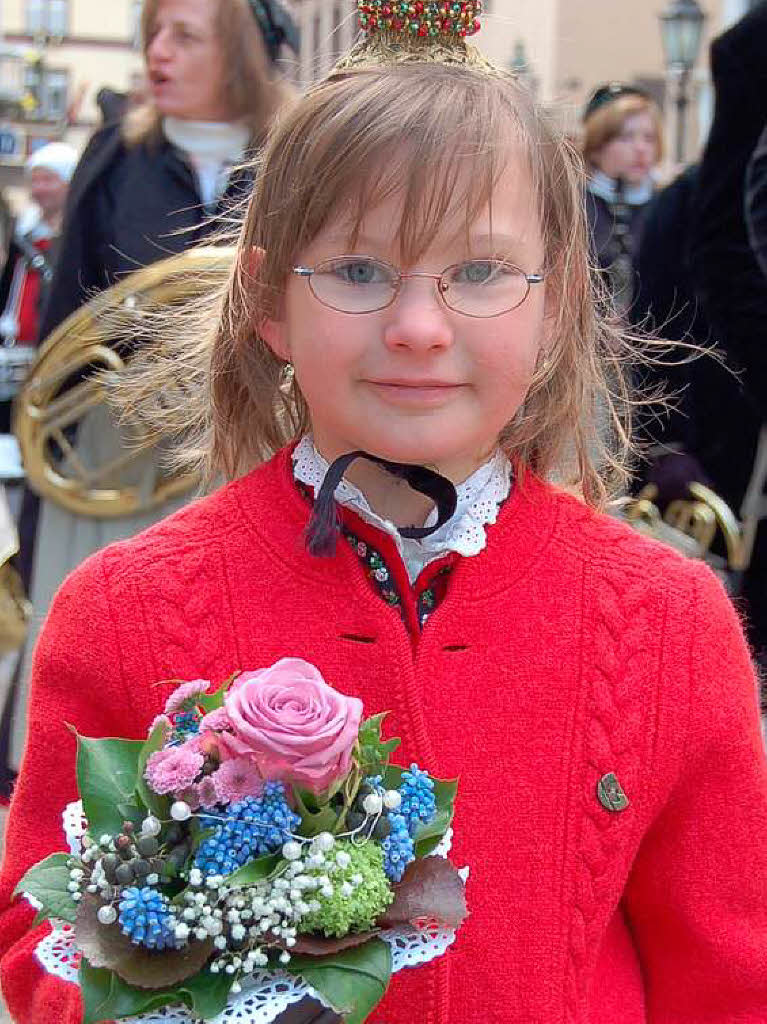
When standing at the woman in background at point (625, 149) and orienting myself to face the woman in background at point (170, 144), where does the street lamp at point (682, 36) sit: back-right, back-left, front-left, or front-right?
back-right

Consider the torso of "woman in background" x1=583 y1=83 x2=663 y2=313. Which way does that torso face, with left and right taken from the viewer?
facing the viewer

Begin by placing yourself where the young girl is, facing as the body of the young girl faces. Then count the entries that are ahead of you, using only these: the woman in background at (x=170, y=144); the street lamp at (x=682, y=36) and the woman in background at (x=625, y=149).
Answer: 0

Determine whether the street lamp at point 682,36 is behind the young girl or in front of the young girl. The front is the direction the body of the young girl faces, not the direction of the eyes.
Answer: behind

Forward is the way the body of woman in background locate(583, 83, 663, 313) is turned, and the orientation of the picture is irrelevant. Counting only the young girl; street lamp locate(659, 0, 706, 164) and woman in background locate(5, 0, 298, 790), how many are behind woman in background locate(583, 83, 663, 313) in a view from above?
1

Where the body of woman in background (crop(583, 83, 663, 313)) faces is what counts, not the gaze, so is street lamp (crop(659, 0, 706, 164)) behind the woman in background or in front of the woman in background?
behind

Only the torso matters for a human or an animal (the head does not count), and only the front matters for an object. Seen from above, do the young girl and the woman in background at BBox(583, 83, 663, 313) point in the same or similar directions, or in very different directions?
same or similar directions

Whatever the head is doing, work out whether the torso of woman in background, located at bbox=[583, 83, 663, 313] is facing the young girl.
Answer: yes

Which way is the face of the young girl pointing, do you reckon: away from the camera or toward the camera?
toward the camera

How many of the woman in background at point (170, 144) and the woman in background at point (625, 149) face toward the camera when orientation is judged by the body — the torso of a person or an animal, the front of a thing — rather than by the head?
2

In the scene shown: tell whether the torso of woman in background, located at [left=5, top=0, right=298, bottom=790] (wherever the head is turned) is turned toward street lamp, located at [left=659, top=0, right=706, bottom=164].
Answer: no

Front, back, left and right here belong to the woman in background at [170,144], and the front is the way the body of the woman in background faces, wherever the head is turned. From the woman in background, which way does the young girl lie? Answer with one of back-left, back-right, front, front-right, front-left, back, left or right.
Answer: front

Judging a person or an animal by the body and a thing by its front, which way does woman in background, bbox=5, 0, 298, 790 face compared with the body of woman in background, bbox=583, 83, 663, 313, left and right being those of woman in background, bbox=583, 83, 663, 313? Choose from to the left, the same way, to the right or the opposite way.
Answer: the same way
